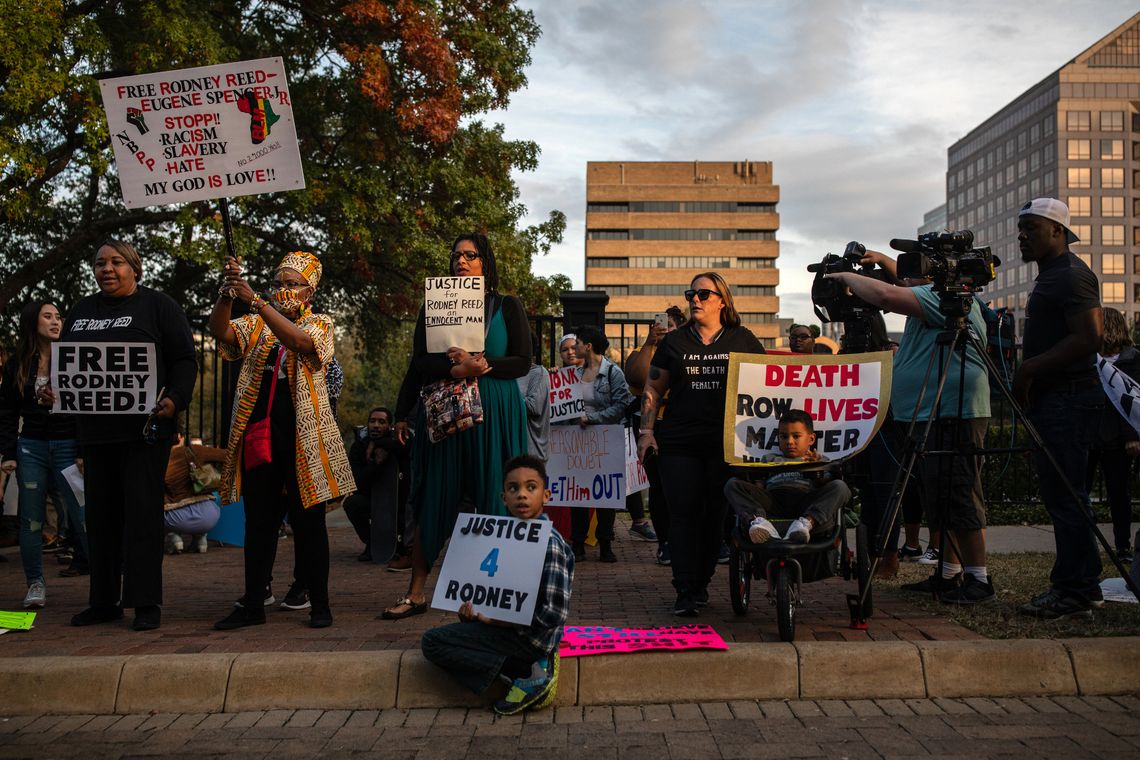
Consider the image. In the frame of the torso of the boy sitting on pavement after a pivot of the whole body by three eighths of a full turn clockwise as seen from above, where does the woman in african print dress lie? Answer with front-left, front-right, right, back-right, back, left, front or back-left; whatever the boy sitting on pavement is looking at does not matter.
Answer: front-left

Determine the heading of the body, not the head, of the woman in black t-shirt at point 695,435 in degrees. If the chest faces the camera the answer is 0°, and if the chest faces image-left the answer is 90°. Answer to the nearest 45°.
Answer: approximately 0°

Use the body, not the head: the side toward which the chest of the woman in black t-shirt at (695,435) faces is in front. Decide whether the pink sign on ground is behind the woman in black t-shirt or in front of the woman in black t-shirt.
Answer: in front

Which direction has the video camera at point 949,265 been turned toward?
to the viewer's left

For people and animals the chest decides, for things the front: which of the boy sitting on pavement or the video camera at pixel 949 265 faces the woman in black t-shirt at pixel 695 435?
the video camera

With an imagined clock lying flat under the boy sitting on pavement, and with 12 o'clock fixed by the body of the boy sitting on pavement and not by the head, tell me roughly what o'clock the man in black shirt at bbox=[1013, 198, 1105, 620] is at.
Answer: The man in black shirt is roughly at 7 o'clock from the boy sitting on pavement.

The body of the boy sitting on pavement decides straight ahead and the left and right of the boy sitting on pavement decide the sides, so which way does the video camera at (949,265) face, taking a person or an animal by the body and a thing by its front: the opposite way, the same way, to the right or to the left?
to the right

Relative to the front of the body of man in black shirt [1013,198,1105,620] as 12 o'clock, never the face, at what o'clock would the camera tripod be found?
The camera tripod is roughly at 11 o'clock from the man in black shirt.

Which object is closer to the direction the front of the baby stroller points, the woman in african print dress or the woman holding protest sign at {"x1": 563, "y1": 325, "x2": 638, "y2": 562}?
the woman in african print dress

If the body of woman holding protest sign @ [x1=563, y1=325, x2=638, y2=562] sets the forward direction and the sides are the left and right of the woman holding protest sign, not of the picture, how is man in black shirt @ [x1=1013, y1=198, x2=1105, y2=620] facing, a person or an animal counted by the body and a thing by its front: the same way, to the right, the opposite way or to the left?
to the right

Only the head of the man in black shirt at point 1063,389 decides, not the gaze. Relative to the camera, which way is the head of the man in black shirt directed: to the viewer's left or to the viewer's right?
to the viewer's left

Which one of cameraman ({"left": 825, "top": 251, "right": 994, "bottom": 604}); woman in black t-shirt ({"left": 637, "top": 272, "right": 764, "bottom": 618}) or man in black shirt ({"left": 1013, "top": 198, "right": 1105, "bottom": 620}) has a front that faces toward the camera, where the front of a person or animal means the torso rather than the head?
the woman in black t-shirt

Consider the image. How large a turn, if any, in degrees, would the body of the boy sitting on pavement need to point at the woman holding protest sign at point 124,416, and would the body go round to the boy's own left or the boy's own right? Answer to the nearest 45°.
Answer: approximately 90° to the boy's own right

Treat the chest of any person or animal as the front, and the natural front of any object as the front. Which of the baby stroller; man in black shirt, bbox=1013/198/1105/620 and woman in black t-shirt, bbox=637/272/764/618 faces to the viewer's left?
the man in black shirt

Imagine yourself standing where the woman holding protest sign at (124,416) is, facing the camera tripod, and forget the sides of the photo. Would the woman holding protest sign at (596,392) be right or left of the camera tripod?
left
